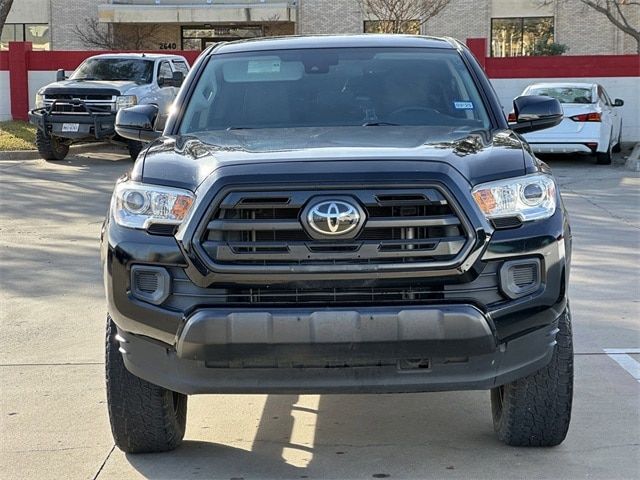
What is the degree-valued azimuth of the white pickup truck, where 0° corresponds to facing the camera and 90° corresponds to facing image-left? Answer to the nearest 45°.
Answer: approximately 45°

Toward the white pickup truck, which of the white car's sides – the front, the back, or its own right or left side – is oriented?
left

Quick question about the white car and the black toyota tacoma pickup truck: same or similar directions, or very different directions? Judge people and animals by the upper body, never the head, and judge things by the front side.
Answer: very different directions

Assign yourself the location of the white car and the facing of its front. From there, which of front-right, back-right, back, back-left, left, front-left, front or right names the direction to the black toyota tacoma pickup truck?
back

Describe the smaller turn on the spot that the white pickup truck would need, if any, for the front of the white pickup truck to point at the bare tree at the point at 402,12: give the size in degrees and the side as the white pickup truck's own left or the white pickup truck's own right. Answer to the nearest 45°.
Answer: approximately 180°

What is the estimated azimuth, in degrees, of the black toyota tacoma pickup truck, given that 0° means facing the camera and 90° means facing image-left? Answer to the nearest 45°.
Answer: approximately 0°

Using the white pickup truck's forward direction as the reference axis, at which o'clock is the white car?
The white car is roughly at 8 o'clock from the white pickup truck.

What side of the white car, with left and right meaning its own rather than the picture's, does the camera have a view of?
back

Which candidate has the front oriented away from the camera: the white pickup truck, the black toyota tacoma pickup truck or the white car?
the white car

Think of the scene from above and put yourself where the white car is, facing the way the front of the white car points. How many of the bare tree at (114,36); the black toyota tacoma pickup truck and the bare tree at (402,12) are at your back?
1

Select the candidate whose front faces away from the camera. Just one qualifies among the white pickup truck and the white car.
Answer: the white car

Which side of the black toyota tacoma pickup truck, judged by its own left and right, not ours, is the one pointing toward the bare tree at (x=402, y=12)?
back
